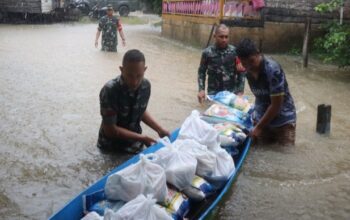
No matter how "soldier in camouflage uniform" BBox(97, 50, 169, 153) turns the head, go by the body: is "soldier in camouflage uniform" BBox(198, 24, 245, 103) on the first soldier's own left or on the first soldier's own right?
on the first soldier's own left

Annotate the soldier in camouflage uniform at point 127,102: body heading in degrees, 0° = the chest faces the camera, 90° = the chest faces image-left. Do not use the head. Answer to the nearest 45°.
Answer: approximately 315°

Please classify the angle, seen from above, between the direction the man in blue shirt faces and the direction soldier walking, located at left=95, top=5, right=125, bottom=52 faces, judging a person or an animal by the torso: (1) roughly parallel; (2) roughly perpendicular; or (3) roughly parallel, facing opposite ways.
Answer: roughly perpendicular

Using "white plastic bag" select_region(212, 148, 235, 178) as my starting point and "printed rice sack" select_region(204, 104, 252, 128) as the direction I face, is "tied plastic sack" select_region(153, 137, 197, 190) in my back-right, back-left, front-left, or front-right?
back-left

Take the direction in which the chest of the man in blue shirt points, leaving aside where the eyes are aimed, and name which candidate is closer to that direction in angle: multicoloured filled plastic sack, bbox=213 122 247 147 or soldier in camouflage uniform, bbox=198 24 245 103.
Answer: the multicoloured filled plastic sack
